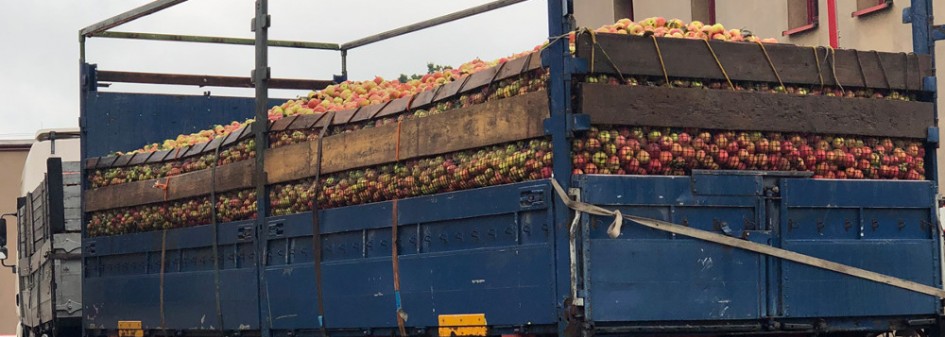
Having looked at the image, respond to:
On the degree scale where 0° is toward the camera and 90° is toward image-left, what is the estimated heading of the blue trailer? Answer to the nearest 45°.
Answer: approximately 135°
